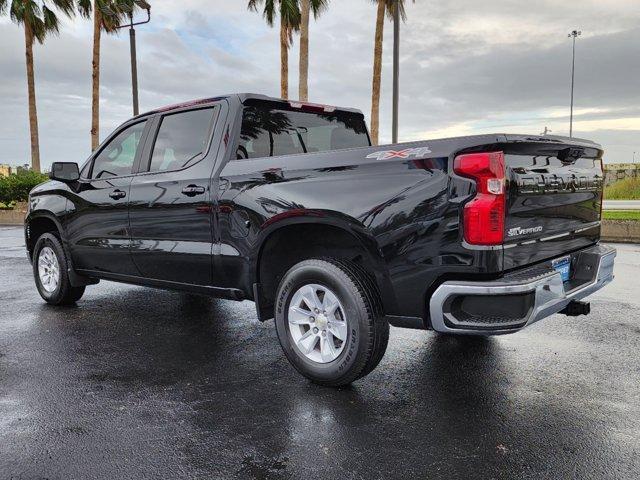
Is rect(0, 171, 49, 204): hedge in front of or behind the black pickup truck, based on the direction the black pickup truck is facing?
in front

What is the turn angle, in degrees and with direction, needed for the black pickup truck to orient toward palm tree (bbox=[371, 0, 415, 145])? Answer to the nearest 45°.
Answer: approximately 45° to its right

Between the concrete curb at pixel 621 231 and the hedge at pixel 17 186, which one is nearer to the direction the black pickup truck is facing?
the hedge

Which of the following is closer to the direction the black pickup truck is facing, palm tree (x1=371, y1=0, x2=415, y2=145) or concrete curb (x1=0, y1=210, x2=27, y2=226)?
the concrete curb

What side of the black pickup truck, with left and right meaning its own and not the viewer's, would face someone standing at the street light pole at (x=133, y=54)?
front

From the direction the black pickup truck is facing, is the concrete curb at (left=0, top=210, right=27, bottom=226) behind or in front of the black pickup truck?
in front

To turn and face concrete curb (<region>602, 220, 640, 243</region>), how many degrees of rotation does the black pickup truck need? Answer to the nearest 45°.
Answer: approximately 90° to its right

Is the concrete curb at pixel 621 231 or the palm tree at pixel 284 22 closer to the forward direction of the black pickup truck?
the palm tree

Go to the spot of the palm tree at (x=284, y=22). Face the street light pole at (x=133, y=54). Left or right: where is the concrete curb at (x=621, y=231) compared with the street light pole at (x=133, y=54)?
left

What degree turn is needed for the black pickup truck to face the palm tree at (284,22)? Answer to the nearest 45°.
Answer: approximately 45° to its right

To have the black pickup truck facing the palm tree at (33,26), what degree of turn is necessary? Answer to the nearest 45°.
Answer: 0° — it already faces it

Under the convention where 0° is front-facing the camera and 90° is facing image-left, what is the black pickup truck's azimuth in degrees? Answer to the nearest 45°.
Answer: approximately 135°

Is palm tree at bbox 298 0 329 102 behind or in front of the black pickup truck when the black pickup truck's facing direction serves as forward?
in front
